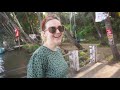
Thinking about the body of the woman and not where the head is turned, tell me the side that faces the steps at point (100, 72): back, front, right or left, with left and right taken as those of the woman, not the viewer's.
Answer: left

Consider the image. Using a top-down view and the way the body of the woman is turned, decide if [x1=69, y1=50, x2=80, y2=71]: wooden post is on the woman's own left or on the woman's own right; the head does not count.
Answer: on the woman's own left

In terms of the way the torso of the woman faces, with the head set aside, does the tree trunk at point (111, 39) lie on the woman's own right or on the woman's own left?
on the woman's own left
